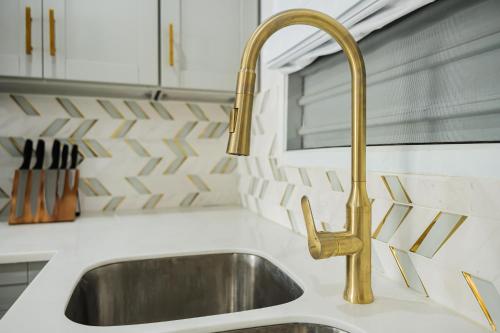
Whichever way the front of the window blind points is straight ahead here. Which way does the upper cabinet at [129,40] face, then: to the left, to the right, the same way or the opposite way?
to the left

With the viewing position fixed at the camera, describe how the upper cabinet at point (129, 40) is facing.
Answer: facing the viewer

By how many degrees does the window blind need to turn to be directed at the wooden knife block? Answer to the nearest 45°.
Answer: approximately 45° to its right

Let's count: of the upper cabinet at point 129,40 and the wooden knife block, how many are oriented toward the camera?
2

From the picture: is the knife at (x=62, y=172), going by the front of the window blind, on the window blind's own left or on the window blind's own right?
on the window blind's own right

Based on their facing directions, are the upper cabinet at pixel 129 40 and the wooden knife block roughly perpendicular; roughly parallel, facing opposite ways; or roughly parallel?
roughly parallel

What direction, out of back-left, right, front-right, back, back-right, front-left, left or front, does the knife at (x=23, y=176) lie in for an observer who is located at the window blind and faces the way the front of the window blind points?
front-right

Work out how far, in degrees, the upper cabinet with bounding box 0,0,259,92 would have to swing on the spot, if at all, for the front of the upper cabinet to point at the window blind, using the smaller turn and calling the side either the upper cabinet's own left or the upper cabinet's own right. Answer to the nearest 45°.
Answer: approximately 45° to the upper cabinet's own left

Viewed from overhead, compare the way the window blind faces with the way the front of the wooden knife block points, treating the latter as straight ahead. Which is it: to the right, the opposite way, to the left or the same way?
to the right

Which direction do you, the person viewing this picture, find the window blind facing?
facing the viewer and to the left of the viewer

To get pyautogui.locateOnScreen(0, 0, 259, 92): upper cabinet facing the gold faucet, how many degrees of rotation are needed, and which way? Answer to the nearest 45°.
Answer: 0° — it already faces it
